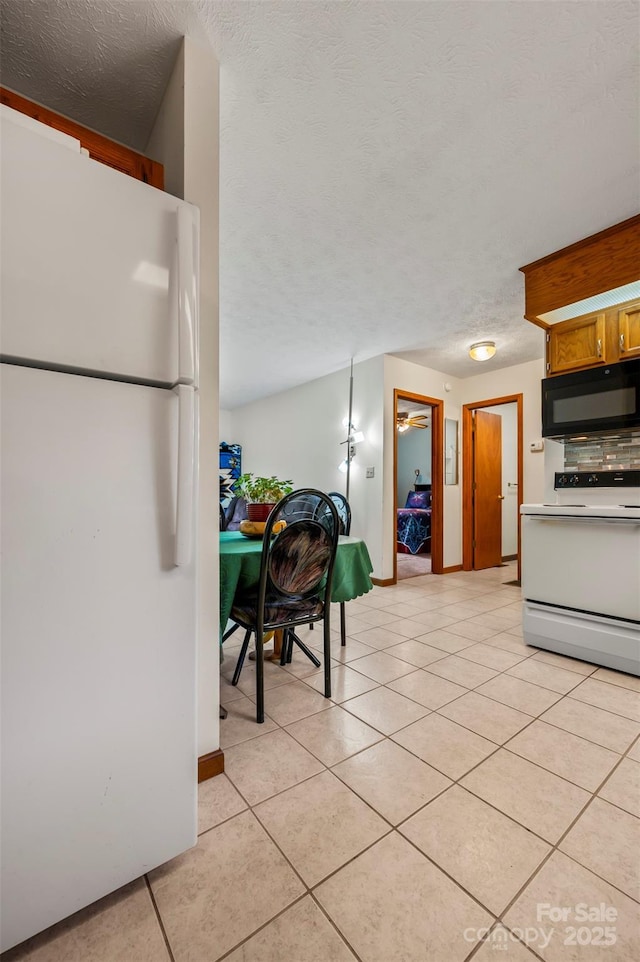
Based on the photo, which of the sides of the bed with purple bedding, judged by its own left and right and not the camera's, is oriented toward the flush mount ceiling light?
front

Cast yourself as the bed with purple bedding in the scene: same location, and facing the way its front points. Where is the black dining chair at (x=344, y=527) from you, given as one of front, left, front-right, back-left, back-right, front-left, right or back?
front

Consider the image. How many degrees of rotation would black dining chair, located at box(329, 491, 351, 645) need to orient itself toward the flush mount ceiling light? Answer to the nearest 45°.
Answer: approximately 180°

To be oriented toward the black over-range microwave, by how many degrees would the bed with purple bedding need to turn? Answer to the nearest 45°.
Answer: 0° — it already faces it

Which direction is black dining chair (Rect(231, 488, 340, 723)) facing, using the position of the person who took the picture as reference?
facing away from the viewer and to the left of the viewer

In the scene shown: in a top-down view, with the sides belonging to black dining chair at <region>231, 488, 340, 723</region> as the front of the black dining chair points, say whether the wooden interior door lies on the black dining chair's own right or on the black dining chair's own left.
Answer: on the black dining chair's own right

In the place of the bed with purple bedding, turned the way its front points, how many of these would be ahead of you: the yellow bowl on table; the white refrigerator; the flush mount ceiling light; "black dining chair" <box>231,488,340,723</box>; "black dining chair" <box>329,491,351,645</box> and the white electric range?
6

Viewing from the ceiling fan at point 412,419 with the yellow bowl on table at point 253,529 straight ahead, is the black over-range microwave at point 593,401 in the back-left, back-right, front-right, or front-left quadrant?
front-left

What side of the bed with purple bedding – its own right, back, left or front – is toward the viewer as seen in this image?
front

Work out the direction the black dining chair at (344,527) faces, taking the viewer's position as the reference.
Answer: facing the viewer and to the left of the viewer

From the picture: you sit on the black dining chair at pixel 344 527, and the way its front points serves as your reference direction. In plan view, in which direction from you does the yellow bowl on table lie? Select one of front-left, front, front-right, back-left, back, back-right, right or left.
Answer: front

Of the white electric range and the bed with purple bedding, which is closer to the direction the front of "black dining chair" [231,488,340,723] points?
the bed with purple bedding

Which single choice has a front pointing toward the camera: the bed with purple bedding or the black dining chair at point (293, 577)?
the bed with purple bedding

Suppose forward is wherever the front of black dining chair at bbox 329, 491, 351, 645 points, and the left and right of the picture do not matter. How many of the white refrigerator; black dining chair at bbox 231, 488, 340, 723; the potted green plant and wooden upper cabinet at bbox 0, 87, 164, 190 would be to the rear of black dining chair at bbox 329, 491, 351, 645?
0

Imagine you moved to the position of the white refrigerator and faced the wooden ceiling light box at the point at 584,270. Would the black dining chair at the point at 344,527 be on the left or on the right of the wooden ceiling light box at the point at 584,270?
left

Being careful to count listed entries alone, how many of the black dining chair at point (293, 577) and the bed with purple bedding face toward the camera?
1

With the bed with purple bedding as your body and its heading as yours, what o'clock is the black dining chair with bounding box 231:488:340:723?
The black dining chair is roughly at 12 o'clock from the bed with purple bedding.

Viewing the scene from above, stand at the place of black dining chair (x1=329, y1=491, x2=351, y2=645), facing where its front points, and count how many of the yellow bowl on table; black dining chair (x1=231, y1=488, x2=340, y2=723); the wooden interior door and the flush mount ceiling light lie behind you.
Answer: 2

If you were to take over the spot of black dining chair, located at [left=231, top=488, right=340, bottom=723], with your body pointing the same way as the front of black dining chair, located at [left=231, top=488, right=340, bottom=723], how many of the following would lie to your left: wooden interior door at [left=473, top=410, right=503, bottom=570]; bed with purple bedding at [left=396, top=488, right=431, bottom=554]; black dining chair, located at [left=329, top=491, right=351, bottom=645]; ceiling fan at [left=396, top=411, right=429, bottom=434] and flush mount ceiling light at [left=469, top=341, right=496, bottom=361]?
0

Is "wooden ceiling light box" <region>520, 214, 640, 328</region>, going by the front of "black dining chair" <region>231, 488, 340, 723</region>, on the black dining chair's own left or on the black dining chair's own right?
on the black dining chair's own right

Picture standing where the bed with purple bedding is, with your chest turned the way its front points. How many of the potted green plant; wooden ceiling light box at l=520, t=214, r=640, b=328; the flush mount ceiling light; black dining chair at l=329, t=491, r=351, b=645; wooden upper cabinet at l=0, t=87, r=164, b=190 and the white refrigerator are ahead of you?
6

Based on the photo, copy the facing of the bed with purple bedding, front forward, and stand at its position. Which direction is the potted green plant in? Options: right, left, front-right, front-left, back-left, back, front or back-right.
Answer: front
